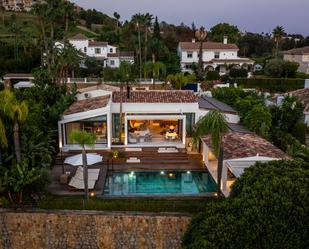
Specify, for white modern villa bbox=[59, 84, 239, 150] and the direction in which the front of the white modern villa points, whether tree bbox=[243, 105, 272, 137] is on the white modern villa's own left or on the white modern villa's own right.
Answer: on the white modern villa's own left

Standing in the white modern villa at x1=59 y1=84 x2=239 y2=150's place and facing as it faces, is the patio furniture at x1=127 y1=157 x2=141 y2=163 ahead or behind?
ahead

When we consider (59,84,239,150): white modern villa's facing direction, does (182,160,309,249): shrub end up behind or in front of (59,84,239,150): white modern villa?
in front

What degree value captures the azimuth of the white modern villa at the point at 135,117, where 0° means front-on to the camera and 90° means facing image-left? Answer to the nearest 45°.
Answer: approximately 0°

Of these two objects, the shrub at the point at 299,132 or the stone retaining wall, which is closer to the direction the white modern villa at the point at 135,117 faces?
the stone retaining wall

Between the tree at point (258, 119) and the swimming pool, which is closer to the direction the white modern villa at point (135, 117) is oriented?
the swimming pool

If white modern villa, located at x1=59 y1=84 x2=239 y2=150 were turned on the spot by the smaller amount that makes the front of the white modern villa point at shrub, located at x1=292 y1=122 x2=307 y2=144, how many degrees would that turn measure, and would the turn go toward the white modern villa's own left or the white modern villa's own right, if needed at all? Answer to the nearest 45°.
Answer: approximately 90° to the white modern villa's own left
